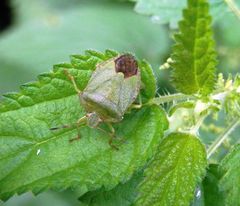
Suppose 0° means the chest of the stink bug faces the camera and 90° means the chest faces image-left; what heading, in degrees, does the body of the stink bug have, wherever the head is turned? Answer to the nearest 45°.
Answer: approximately 45°
